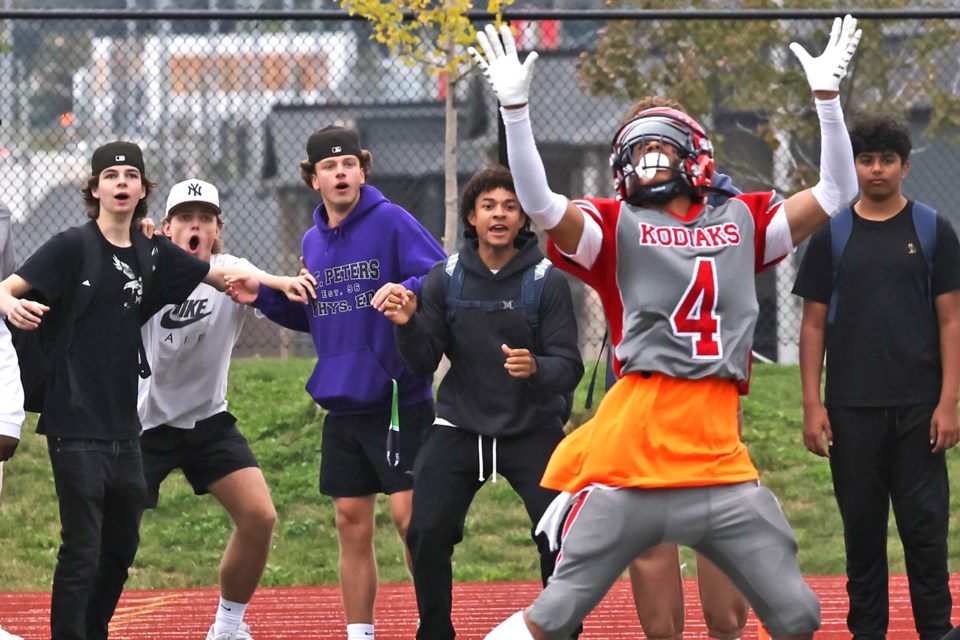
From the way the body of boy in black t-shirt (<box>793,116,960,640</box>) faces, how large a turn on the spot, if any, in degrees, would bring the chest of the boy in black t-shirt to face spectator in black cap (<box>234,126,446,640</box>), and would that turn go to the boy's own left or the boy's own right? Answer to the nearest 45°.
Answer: approximately 90° to the boy's own right

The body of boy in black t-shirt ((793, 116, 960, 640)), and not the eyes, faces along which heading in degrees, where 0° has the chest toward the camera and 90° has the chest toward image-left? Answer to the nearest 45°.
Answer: approximately 0°

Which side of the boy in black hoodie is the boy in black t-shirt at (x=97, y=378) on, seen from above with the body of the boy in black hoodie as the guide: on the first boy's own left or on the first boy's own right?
on the first boy's own right

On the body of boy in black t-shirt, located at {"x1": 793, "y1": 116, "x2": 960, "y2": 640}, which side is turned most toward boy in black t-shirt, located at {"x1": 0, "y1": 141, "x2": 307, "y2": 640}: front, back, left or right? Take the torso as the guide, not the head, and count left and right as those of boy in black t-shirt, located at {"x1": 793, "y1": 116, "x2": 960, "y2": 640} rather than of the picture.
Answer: right

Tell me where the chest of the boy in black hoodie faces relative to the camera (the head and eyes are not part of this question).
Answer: toward the camera

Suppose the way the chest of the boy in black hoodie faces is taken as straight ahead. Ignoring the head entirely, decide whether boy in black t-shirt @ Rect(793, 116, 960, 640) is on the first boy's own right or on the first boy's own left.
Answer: on the first boy's own left

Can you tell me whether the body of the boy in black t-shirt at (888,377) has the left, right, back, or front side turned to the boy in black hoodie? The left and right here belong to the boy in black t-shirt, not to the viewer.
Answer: right

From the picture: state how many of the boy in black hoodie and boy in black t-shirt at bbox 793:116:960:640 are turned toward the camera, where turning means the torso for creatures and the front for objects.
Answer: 2
